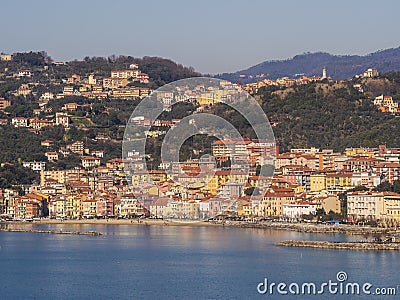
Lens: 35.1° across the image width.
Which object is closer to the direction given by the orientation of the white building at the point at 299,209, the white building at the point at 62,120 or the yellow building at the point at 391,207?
the yellow building

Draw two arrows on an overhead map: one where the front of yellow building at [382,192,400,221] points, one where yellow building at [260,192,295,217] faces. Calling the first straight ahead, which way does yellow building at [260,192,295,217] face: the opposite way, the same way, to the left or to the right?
the same way

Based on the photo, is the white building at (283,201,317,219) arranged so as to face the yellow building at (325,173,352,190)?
no

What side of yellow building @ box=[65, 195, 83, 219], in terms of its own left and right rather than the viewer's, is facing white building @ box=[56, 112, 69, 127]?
back

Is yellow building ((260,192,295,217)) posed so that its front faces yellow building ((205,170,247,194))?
no

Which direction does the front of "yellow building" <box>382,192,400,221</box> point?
toward the camera

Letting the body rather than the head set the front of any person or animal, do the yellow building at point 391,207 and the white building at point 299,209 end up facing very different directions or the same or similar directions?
same or similar directions

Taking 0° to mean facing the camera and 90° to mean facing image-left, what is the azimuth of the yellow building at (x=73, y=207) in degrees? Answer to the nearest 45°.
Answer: approximately 0°

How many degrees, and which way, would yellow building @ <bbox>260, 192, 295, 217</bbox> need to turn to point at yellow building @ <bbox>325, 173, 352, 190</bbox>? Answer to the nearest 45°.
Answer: approximately 135° to its left

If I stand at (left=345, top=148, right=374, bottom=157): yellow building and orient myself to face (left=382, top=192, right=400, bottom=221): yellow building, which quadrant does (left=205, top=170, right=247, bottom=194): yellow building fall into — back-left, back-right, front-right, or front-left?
front-right

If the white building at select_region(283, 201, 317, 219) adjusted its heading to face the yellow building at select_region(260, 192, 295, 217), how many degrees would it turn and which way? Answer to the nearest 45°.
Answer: approximately 135° to its right

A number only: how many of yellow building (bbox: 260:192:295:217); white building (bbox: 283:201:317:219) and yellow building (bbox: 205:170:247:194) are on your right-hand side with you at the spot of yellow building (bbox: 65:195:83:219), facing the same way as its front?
0

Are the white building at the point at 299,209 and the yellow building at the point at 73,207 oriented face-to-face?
no

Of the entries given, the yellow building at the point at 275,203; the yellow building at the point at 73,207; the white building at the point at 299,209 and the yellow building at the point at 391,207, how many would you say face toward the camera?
4

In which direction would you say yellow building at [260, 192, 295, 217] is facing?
toward the camera

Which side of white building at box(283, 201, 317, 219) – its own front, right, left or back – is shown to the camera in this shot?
front
